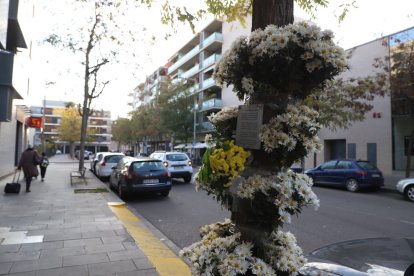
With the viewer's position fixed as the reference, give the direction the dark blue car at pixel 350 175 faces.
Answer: facing away from the viewer and to the left of the viewer

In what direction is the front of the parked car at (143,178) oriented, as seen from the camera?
facing away from the viewer and to the left of the viewer

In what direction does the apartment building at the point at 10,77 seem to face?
to the viewer's right

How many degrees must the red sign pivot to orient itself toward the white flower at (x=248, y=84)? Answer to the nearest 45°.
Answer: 0° — it already faces it
